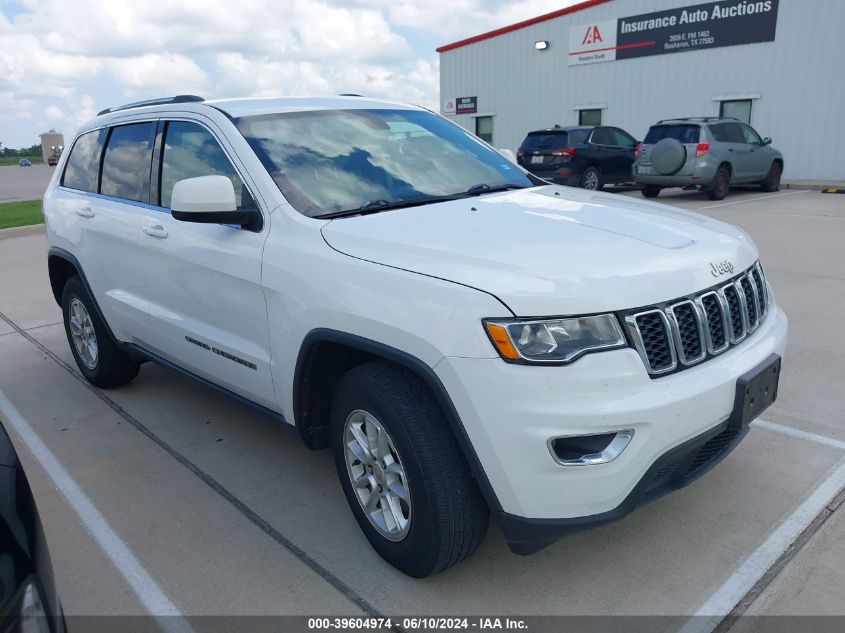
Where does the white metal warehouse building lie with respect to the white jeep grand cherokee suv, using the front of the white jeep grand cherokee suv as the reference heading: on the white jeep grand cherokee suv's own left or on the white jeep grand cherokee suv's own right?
on the white jeep grand cherokee suv's own left

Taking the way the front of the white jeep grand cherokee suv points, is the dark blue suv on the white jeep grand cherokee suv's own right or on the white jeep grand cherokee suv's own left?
on the white jeep grand cherokee suv's own left

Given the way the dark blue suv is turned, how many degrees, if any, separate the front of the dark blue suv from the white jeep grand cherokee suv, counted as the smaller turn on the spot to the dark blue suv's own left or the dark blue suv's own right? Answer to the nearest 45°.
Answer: approximately 135° to the dark blue suv's own right

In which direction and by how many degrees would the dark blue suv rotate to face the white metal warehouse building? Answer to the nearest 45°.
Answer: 0° — it already faces it

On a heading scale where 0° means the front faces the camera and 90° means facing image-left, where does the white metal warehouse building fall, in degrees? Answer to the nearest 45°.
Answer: approximately 45°

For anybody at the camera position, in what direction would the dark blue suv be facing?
facing away from the viewer and to the right of the viewer

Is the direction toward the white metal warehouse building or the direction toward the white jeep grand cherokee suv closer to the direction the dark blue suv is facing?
the white metal warehouse building

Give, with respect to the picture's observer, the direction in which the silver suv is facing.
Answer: facing away from the viewer and to the right of the viewer

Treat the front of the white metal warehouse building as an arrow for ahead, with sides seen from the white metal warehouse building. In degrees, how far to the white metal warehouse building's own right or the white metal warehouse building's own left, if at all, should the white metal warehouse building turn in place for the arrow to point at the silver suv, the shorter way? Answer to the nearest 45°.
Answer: approximately 45° to the white metal warehouse building's own left

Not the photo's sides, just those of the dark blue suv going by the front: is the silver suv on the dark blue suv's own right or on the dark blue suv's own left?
on the dark blue suv's own right

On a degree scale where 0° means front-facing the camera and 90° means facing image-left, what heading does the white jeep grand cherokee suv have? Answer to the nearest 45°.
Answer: approximately 315°

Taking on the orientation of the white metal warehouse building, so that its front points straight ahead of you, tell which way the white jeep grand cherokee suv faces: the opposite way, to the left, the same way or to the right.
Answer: to the left
